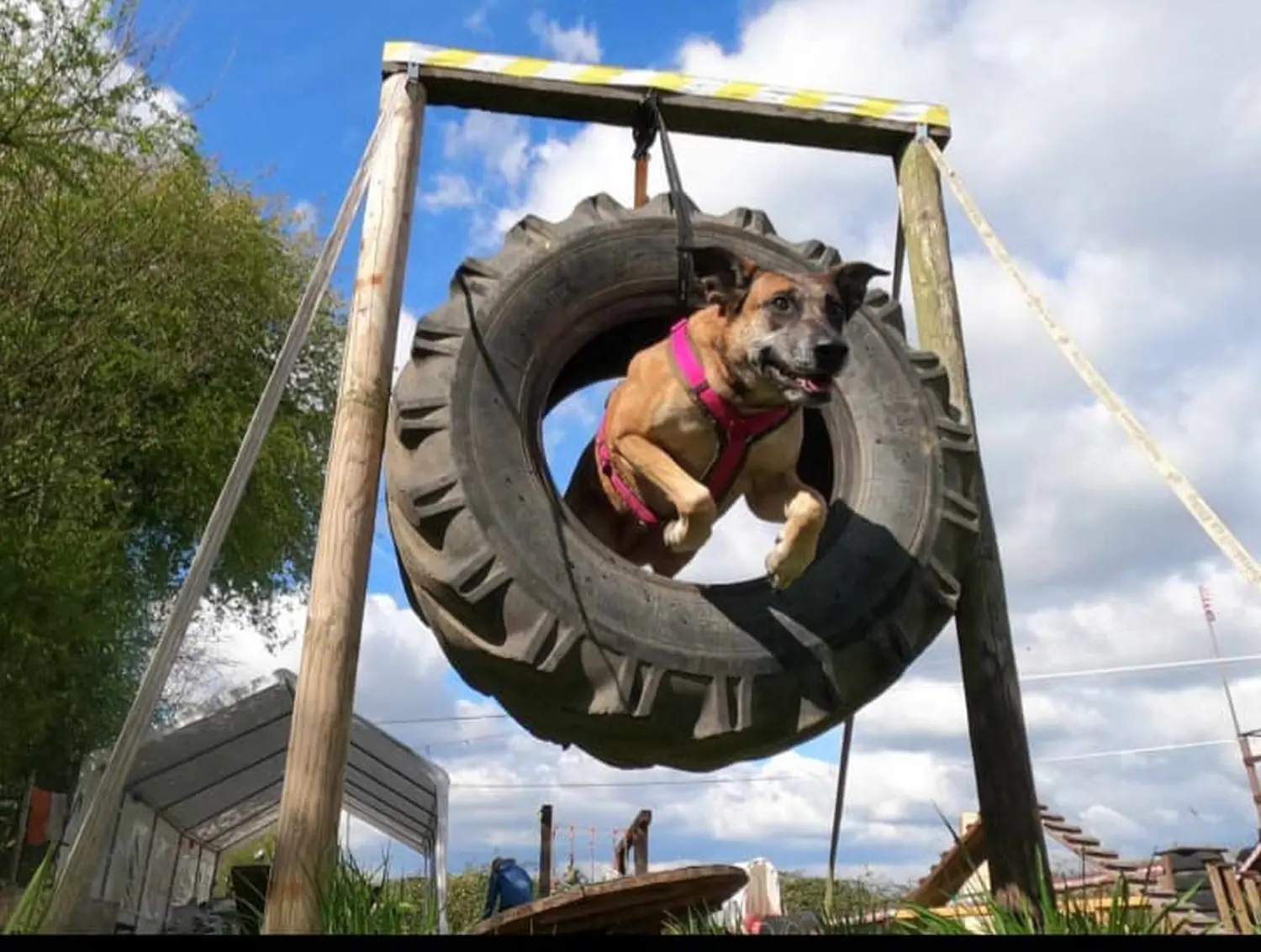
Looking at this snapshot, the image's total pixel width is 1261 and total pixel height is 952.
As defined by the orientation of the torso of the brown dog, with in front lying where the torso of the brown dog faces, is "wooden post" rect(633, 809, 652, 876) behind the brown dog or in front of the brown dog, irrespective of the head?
behind

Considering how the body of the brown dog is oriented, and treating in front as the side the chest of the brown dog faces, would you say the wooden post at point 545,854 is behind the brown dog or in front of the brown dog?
behind

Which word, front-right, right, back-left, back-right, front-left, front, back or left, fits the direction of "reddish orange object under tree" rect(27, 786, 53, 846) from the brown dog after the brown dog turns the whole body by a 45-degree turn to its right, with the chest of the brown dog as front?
back-right

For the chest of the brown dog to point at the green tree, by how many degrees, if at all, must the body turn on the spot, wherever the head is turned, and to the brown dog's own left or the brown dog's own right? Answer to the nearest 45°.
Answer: approximately 180°

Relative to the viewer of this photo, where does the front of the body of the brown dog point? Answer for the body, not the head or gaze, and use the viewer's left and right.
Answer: facing the viewer and to the right of the viewer

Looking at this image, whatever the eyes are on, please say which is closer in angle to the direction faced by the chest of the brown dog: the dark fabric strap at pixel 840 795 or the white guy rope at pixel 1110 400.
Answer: the white guy rope
